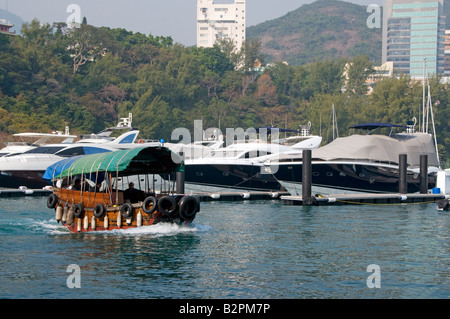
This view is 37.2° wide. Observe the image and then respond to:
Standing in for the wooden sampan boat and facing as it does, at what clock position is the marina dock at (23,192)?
The marina dock is roughly at 7 o'clock from the wooden sampan boat.

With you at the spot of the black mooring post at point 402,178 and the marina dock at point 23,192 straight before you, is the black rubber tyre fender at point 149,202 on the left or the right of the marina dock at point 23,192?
left

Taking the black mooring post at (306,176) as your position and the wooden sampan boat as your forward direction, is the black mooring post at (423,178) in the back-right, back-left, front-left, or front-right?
back-left

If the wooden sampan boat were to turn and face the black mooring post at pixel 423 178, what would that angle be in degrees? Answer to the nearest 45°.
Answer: approximately 90° to its left

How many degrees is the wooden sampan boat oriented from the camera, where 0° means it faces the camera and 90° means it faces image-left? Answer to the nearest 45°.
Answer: approximately 315°

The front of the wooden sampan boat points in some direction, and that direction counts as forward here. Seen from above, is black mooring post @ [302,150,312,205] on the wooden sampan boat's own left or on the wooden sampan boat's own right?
on the wooden sampan boat's own left
